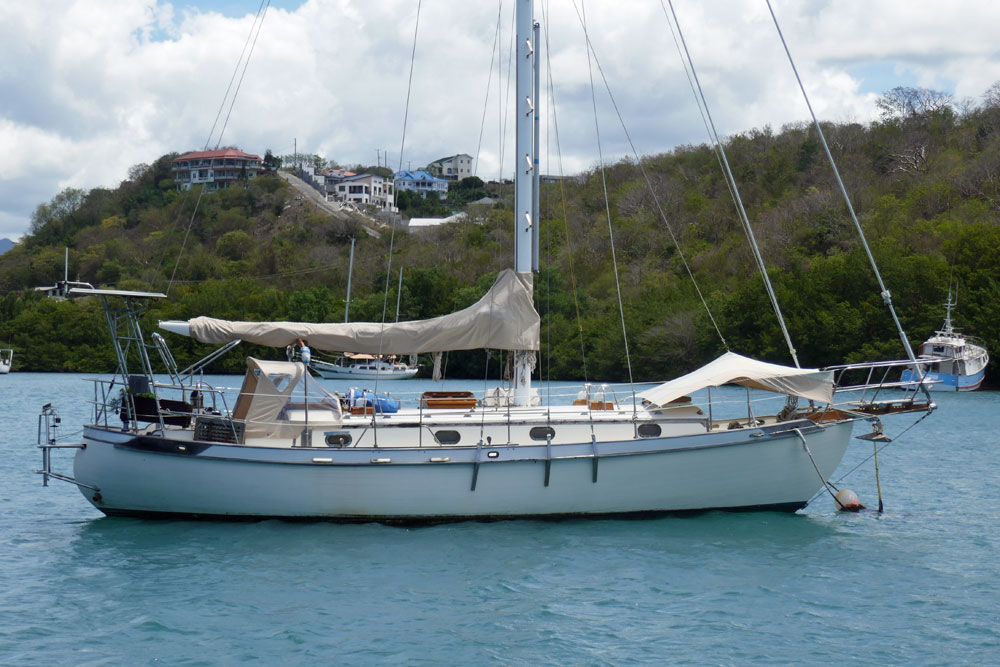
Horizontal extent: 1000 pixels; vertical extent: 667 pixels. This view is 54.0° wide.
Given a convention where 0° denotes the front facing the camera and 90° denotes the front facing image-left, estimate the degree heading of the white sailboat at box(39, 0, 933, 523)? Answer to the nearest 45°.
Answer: approximately 270°
